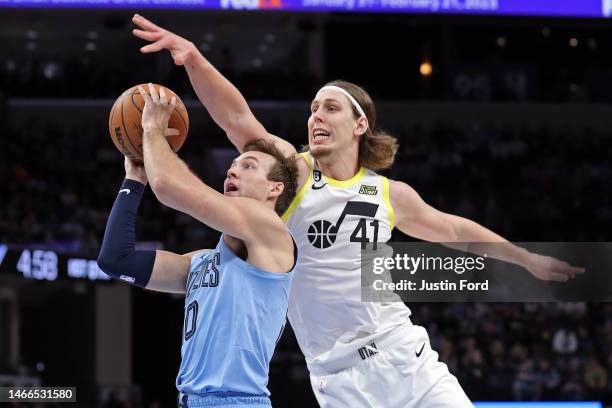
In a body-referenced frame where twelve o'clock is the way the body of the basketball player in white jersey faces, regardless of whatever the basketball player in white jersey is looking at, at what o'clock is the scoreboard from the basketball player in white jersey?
The scoreboard is roughly at 5 o'clock from the basketball player in white jersey.

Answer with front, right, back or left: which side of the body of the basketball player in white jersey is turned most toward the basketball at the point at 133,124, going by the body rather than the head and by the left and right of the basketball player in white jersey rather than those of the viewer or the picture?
right

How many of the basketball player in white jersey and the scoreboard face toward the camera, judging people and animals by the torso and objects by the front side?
2

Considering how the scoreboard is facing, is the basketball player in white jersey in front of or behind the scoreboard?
in front

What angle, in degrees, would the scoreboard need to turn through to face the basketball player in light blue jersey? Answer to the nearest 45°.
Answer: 0° — it already faces them

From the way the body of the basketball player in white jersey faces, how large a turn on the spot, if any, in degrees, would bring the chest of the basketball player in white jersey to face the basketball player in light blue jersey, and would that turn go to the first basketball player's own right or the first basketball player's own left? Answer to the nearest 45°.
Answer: approximately 45° to the first basketball player's own right

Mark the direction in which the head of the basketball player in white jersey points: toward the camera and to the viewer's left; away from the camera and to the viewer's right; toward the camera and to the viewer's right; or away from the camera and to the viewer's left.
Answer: toward the camera and to the viewer's left

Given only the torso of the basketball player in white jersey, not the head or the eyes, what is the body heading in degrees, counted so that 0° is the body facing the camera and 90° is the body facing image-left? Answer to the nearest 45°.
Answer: approximately 0°

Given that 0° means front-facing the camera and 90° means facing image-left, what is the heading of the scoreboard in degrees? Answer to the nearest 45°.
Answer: approximately 0°

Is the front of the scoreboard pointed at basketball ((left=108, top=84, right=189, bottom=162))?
yes
